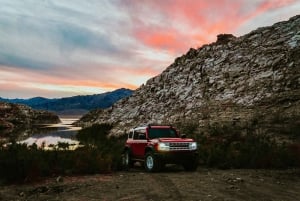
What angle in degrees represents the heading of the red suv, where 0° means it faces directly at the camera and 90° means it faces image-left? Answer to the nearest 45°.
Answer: approximately 315°
